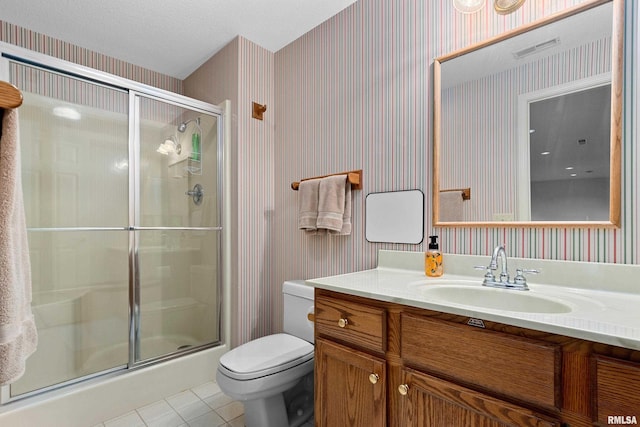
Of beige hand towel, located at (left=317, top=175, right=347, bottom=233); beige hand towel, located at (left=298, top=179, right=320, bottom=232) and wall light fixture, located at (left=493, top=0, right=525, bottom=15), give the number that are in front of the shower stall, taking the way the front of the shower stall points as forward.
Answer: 3

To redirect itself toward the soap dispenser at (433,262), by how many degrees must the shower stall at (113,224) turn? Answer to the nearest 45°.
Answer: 0° — it already faces it

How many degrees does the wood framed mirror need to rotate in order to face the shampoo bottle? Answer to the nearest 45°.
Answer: approximately 45° to its right

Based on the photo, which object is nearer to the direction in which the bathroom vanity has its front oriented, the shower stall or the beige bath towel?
the beige bath towel

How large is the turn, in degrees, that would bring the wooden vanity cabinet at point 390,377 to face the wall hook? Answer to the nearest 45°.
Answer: approximately 90° to its right

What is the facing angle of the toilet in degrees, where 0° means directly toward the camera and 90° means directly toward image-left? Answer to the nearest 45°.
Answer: approximately 45°

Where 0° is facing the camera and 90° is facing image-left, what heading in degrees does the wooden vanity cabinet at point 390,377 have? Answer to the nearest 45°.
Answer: approximately 45°

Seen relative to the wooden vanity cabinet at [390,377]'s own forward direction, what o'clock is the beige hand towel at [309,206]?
The beige hand towel is roughly at 3 o'clock from the wooden vanity cabinet.
